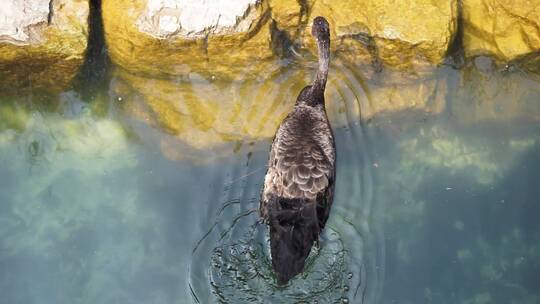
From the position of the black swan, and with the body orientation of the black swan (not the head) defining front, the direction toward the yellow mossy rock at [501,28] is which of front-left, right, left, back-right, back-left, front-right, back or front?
front-right

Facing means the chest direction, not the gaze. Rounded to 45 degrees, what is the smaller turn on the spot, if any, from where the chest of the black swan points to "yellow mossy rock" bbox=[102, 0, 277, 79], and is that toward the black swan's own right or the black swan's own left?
approximately 45° to the black swan's own left

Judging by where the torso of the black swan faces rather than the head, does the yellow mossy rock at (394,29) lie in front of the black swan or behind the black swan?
in front

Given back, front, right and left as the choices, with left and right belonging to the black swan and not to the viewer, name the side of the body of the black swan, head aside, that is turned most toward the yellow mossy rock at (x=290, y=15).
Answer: front

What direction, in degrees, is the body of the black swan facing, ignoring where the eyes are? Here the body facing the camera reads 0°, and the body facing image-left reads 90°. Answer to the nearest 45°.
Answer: approximately 180°
